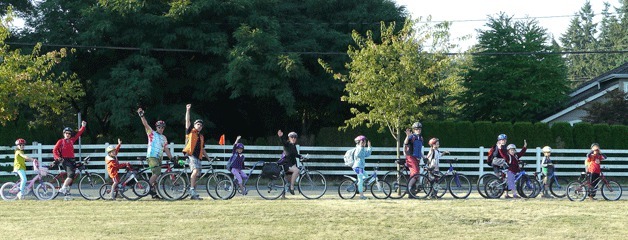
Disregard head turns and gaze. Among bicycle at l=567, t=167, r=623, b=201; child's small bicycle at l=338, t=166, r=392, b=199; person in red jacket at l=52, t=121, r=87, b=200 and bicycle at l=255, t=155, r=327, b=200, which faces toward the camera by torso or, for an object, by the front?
the person in red jacket

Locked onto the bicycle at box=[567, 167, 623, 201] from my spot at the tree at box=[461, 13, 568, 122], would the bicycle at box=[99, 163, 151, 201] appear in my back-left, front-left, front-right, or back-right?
front-right

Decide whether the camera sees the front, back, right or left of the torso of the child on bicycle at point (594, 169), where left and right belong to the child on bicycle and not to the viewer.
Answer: front

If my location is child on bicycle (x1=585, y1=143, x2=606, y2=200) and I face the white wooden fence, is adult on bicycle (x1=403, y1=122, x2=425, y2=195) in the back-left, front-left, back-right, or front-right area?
front-left

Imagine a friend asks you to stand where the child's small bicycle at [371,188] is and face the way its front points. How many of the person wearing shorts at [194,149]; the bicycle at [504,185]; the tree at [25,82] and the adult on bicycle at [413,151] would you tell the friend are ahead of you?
2

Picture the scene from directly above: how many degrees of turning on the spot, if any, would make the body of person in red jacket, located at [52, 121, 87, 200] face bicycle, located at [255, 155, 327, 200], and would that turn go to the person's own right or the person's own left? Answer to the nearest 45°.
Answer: approximately 90° to the person's own left

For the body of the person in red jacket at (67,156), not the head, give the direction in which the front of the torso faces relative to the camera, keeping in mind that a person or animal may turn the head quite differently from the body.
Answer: toward the camera

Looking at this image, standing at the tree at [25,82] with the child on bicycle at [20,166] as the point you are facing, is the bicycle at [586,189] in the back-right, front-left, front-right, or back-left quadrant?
front-left
